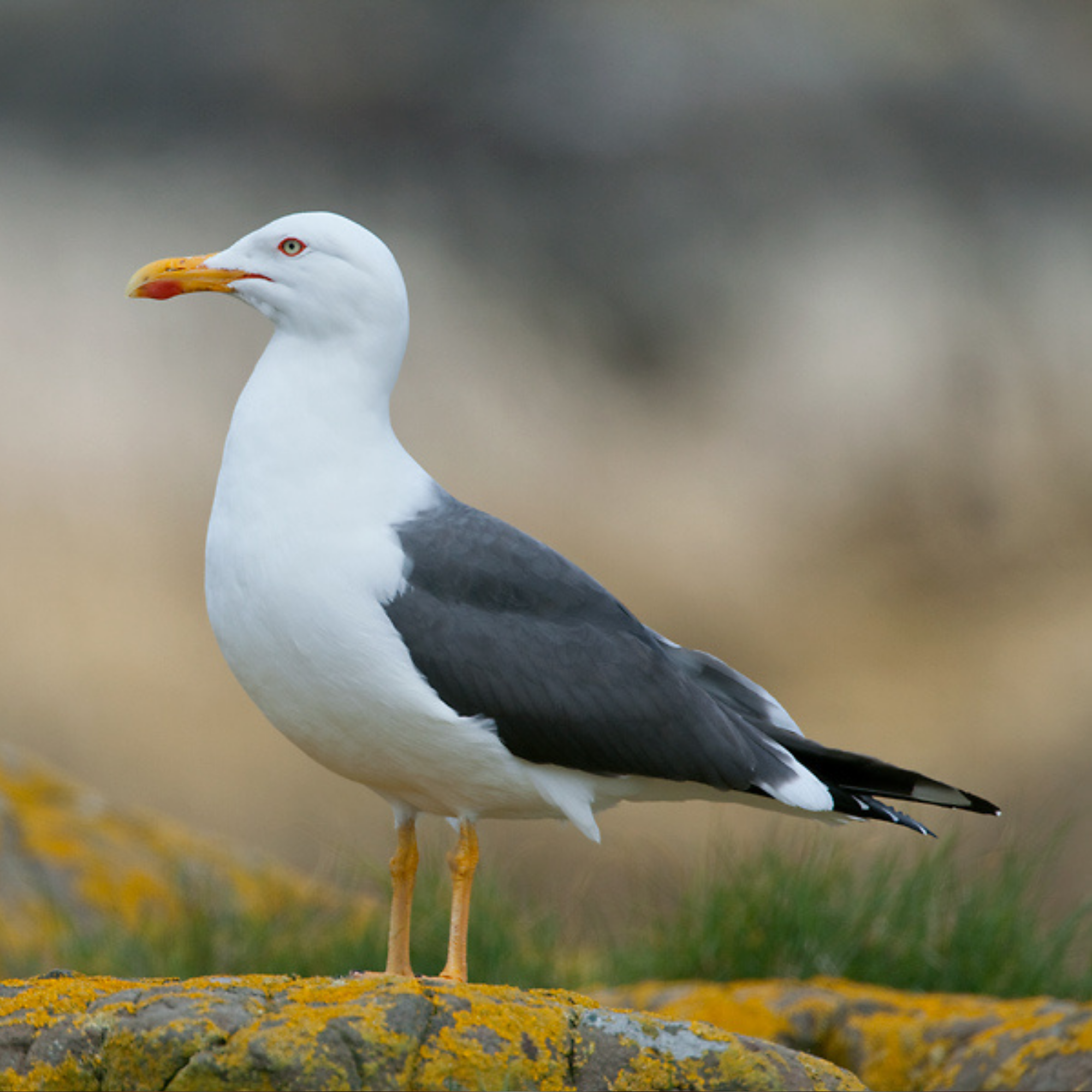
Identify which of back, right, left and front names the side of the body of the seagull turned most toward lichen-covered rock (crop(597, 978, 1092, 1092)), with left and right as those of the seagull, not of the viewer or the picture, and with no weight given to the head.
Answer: back

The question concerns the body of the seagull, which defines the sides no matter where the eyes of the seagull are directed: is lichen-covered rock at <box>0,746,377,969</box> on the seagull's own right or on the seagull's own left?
on the seagull's own right

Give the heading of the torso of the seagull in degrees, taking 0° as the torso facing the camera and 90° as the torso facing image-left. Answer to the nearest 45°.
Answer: approximately 90°
